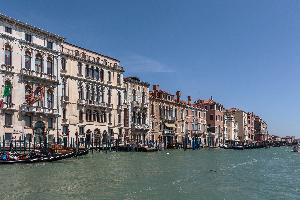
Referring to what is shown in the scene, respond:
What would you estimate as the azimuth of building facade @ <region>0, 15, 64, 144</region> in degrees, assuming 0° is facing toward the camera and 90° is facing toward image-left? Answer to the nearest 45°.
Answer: approximately 315°
